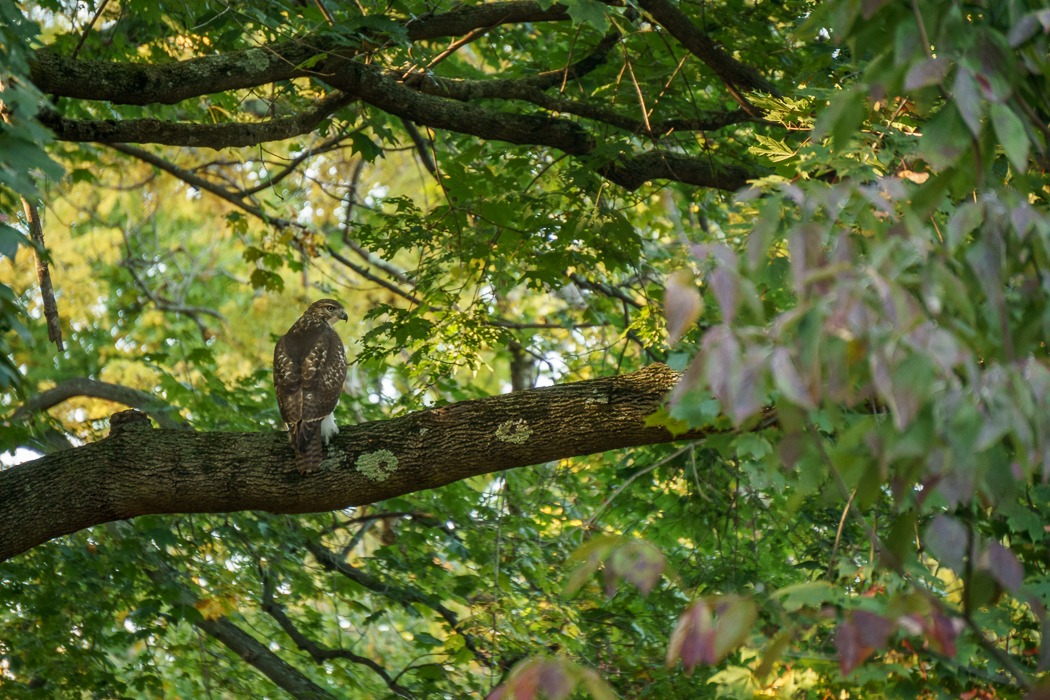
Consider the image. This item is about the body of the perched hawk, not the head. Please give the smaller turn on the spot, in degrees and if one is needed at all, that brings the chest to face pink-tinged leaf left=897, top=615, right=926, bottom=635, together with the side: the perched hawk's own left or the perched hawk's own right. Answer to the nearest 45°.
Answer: approximately 135° to the perched hawk's own right

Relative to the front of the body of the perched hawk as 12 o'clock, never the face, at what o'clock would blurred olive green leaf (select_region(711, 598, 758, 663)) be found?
The blurred olive green leaf is roughly at 4 o'clock from the perched hawk.

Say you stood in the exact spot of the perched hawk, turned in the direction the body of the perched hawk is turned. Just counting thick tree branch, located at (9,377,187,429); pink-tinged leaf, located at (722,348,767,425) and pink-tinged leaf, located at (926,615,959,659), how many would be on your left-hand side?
1

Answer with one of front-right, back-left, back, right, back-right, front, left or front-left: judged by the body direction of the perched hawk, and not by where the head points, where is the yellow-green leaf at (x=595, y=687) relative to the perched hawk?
back-right

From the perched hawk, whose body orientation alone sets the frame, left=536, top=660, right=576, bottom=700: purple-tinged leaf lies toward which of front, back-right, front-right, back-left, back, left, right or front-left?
back-right

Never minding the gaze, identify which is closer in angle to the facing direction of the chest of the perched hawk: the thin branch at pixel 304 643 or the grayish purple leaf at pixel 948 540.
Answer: the thin branch

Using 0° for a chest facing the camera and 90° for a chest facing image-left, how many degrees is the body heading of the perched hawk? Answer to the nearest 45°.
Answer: approximately 225°

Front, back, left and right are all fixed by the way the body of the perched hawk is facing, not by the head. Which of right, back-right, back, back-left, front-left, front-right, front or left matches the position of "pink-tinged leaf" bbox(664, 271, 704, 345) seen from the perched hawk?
back-right

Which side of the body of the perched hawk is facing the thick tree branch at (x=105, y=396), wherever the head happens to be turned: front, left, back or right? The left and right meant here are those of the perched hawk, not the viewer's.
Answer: left
